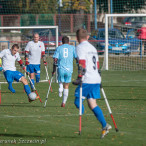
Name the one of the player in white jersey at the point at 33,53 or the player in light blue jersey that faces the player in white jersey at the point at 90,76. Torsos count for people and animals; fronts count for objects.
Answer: the player in white jersey at the point at 33,53

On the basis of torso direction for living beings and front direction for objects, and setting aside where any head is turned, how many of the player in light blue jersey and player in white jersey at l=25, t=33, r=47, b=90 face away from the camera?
1

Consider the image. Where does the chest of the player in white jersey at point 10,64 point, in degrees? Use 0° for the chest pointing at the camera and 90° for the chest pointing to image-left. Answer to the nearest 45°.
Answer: approximately 315°

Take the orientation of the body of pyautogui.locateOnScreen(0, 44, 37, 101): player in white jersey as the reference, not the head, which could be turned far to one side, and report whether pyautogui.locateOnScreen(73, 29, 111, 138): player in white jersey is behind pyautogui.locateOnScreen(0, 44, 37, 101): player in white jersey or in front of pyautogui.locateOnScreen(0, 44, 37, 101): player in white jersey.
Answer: in front

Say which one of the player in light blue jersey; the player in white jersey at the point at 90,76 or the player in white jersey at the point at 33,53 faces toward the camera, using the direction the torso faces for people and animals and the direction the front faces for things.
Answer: the player in white jersey at the point at 33,53

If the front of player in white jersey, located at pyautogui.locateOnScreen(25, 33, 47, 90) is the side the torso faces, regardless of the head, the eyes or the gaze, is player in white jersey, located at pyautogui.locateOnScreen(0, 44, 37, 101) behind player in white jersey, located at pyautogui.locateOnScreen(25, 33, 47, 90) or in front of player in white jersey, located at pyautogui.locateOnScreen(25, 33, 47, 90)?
in front

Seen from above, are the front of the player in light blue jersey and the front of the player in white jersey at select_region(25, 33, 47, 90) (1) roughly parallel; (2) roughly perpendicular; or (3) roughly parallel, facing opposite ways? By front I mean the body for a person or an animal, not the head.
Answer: roughly parallel, facing opposite ways

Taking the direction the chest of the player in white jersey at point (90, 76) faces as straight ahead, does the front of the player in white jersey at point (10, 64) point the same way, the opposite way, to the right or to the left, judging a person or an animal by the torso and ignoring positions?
the opposite way

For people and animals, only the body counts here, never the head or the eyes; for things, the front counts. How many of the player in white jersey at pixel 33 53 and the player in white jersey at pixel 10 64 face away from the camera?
0

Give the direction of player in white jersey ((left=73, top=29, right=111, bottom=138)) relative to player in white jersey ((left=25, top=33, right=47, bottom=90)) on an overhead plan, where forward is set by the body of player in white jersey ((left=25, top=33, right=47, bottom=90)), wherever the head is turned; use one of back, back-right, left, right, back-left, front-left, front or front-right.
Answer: front

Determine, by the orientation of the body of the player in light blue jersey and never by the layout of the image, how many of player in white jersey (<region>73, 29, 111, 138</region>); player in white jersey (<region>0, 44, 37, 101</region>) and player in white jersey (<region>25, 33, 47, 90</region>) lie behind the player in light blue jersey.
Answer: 1

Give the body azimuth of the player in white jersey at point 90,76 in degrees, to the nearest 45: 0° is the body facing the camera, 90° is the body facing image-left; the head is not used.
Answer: approximately 135°

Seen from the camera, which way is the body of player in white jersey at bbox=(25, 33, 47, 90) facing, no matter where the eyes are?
toward the camera

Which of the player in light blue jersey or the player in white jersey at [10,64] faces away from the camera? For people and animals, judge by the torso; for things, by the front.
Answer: the player in light blue jersey

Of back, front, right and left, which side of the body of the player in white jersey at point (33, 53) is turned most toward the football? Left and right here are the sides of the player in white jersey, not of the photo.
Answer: front

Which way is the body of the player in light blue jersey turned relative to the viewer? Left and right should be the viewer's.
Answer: facing away from the viewer

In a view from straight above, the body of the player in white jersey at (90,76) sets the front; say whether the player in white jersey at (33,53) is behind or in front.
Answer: in front
